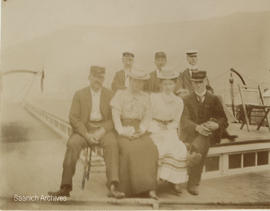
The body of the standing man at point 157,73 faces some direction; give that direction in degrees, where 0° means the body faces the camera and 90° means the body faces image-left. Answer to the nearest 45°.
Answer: approximately 0°

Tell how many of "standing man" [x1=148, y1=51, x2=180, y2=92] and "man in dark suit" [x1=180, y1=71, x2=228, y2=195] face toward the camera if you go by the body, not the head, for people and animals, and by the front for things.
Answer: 2

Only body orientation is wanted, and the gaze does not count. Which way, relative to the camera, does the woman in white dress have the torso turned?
toward the camera

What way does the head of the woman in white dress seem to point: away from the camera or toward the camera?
toward the camera

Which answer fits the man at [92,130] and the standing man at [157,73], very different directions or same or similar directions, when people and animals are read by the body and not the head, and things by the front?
same or similar directions

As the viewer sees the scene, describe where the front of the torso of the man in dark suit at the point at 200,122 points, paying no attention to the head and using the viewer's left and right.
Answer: facing the viewer

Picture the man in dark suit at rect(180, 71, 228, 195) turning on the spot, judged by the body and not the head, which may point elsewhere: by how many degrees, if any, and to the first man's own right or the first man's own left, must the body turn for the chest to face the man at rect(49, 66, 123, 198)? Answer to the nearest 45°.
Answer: approximately 90° to the first man's own right

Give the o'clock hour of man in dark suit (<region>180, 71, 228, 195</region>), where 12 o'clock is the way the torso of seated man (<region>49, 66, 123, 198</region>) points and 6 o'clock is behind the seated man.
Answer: The man in dark suit is roughly at 9 o'clock from the seated man.

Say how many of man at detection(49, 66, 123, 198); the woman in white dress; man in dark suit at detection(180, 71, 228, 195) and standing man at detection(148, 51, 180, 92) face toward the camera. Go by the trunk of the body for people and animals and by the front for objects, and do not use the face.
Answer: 4
